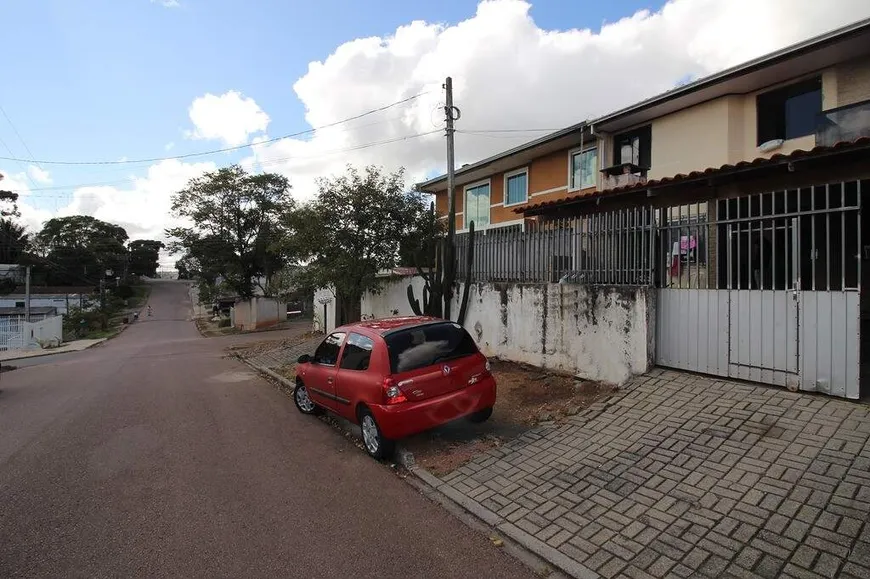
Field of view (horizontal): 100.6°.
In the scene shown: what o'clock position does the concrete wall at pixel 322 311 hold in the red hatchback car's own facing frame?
The concrete wall is roughly at 1 o'clock from the red hatchback car.

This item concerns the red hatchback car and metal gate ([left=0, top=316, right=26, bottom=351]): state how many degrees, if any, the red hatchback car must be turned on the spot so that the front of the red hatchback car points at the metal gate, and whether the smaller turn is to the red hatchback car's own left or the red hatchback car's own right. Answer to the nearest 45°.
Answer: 0° — it already faces it

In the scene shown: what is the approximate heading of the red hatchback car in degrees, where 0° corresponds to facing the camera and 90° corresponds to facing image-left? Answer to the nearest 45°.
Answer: approximately 135°

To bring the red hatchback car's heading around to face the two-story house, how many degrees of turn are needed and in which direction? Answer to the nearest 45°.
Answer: approximately 135° to its right

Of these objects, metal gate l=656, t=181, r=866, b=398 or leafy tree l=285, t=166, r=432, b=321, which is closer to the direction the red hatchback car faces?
the leafy tree

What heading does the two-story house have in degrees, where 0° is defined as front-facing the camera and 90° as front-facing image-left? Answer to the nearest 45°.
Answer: approximately 45°

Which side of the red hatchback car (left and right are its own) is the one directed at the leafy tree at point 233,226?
front

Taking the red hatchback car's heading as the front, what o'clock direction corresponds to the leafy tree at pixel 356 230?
The leafy tree is roughly at 1 o'clock from the red hatchback car.

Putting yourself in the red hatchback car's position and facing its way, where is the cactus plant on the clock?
The cactus plant is roughly at 2 o'clock from the red hatchback car.

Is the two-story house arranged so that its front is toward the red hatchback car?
yes

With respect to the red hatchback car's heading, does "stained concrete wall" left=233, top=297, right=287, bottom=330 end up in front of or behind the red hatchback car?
in front
